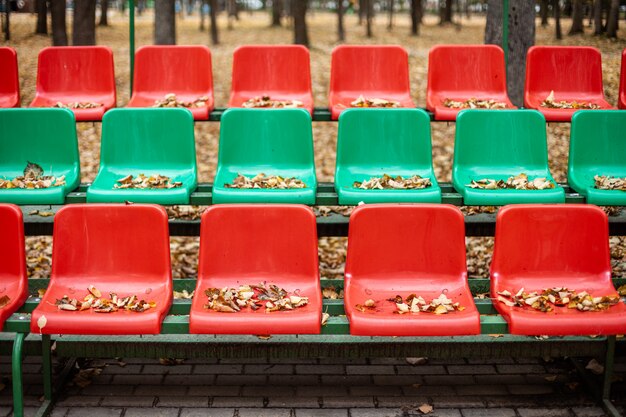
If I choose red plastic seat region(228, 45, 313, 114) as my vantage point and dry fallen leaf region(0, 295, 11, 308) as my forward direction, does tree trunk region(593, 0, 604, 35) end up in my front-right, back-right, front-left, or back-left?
back-left

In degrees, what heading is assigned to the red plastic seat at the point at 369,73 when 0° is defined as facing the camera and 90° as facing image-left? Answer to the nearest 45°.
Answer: approximately 0°

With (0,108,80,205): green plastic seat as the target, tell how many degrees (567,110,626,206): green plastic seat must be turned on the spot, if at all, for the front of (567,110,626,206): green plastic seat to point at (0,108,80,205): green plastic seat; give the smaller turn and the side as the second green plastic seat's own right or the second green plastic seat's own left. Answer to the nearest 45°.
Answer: approximately 90° to the second green plastic seat's own right

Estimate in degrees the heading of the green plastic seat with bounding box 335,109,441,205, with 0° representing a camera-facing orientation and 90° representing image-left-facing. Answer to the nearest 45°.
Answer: approximately 0°

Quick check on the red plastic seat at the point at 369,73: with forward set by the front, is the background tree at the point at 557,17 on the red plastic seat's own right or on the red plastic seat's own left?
on the red plastic seat's own left

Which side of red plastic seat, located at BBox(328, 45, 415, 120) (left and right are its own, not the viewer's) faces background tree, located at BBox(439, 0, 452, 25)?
back
